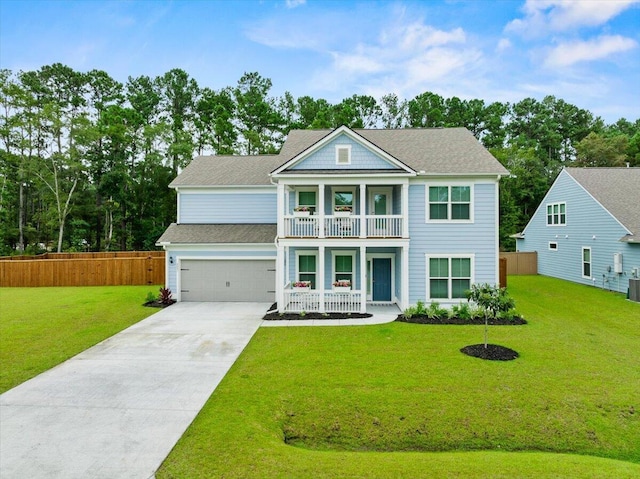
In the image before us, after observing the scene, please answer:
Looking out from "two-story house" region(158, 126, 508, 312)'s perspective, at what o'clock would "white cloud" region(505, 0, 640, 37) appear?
The white cloud is roughly at 8 o'clock from the two-story house.

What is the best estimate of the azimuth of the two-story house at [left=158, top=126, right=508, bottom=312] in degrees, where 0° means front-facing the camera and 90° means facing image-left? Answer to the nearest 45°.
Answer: approximately 0°

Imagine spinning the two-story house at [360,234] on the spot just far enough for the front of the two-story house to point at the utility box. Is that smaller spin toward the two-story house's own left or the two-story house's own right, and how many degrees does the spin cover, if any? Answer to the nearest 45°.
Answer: approximately 90° to the two-story house's own left

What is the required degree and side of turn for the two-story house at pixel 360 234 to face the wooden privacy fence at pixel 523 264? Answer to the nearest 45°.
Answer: approximately 135° to its left

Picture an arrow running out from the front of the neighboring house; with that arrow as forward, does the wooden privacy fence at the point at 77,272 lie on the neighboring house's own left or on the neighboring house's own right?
on the neighboring house's own right

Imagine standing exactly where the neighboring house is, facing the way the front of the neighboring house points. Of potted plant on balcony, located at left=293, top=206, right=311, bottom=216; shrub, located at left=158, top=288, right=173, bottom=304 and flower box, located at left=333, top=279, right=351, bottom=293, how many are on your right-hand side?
3

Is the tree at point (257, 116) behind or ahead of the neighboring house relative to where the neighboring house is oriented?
behind
